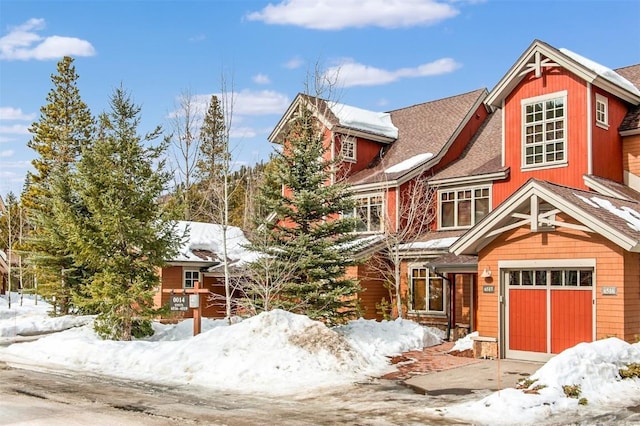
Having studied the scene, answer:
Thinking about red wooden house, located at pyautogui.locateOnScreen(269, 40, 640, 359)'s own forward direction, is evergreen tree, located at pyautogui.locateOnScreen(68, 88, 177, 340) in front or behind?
in front

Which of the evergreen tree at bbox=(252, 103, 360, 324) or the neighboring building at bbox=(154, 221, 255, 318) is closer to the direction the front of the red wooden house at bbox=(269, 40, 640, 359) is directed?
the evergreen tree

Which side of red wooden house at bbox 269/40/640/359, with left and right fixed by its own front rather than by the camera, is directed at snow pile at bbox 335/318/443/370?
front

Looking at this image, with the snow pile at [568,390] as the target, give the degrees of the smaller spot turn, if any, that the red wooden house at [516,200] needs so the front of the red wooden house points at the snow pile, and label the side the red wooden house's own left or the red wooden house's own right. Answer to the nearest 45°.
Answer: approximately 45° to the red wooden house's own left

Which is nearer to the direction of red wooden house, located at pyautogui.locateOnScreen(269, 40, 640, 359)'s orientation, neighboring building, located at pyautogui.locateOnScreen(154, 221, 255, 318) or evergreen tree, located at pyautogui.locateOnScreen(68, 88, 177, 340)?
the evergreen tree

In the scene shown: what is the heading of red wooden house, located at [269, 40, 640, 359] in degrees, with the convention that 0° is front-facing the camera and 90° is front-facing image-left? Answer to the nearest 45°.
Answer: approximately 45°
